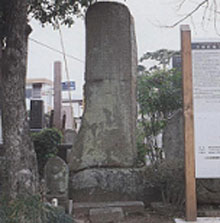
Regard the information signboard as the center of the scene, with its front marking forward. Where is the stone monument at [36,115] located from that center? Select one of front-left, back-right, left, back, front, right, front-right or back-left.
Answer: back-right

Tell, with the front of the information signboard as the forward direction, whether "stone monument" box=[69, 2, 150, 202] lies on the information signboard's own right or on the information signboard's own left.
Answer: on the information signboard's own right

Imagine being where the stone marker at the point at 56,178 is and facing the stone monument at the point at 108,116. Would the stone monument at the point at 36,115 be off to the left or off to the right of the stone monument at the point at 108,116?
left

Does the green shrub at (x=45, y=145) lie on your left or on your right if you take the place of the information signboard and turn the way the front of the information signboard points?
on your right

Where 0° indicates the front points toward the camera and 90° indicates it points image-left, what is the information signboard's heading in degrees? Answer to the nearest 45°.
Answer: approximately 0°
